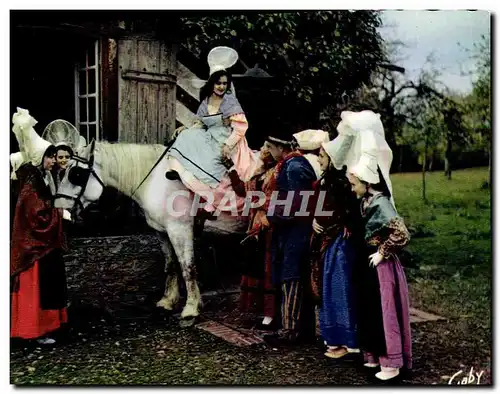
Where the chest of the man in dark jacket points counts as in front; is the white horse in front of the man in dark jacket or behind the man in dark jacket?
in front

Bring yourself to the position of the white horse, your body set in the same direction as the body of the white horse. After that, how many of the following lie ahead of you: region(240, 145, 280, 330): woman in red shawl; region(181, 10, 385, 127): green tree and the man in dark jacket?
0

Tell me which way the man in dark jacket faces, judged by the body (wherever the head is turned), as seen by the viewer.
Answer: to the viewer's left

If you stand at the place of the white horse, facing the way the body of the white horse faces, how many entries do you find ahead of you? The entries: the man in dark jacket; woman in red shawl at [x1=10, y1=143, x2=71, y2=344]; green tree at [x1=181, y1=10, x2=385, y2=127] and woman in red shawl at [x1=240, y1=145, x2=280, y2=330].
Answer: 1

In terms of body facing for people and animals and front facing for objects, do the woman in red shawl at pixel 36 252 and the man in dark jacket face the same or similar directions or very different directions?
very different directions

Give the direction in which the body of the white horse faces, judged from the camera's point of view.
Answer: to the viewer's left

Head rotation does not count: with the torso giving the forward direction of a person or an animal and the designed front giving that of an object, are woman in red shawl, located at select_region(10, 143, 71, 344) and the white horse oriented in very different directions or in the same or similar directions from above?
very different directions

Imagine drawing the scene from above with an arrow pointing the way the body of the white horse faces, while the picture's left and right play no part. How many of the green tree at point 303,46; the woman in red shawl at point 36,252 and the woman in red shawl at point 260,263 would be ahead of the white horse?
1

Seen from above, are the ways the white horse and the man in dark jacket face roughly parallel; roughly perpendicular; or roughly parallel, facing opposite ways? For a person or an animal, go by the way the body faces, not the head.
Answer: roughly parallel
